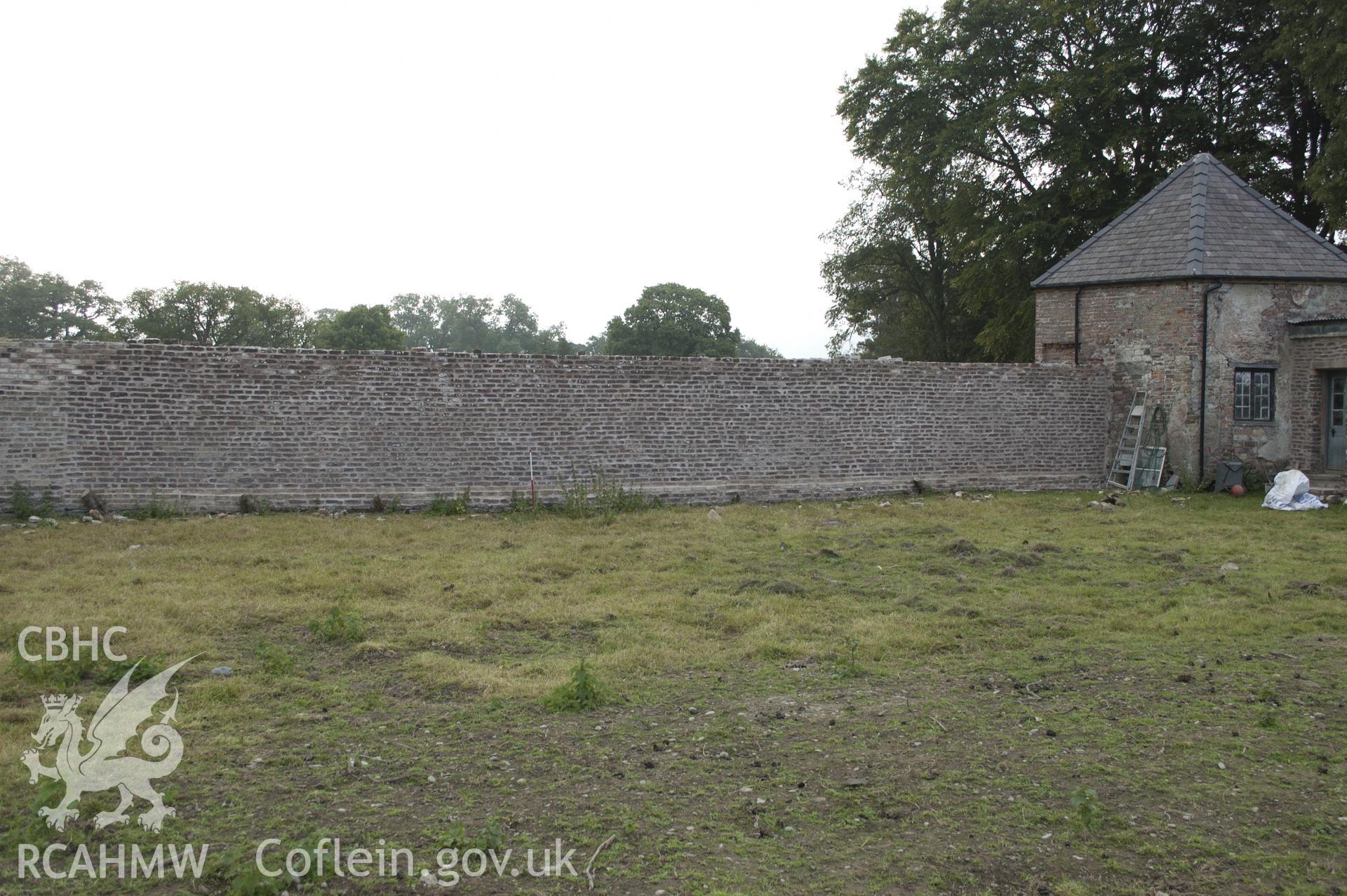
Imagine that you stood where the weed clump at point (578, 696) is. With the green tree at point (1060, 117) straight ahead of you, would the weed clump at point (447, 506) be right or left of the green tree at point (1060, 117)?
left

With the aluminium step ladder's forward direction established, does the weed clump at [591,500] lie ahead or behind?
ahead

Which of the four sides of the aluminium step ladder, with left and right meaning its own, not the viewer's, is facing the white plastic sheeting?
left

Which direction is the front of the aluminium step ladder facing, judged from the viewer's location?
facing the viewer and to the left of the viewer

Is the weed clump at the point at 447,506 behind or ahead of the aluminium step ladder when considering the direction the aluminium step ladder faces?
ahead

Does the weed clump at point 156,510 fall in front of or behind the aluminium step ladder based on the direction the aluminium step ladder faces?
in front
